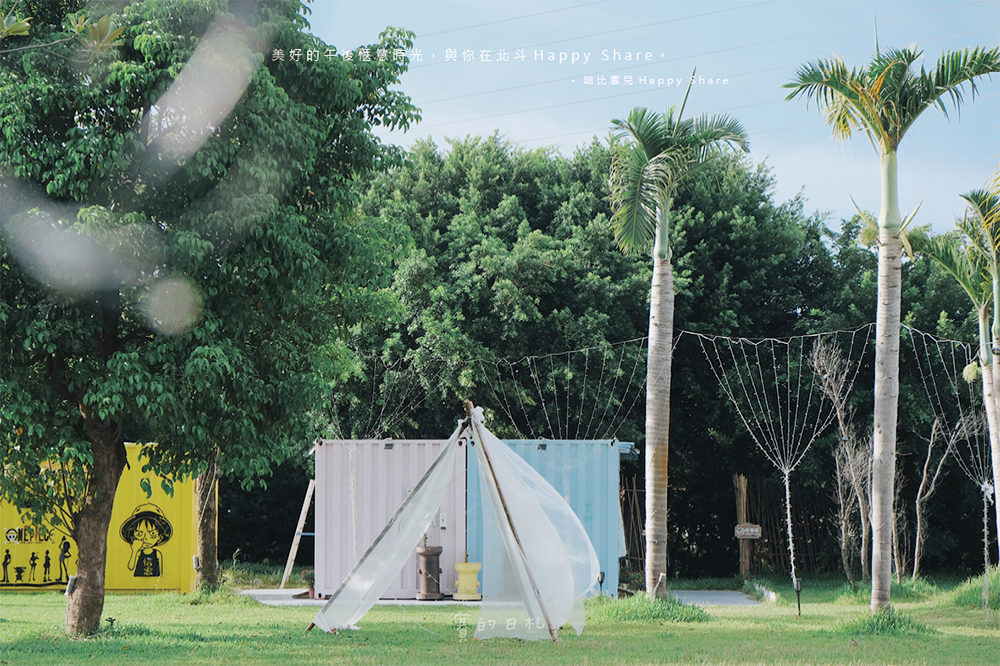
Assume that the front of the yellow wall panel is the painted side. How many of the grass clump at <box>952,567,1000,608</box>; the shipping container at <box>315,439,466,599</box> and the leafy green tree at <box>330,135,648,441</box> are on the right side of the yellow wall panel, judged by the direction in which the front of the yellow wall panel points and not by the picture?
0

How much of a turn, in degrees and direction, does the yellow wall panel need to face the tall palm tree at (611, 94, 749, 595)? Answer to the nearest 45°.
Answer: approximately 45° to its left

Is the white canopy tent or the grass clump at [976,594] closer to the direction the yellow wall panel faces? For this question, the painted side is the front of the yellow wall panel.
the white canopy tent

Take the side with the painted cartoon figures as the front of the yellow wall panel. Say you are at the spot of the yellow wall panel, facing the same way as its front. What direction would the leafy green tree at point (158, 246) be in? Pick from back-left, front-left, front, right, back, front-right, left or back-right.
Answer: front

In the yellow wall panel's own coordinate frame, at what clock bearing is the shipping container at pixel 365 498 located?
The shipping container is roughly at 10 o'clock from the yellow wall panel.

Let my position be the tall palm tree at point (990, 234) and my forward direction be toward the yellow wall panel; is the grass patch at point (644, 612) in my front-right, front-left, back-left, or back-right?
front-left

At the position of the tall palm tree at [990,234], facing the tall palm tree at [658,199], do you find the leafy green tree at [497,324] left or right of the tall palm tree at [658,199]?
right

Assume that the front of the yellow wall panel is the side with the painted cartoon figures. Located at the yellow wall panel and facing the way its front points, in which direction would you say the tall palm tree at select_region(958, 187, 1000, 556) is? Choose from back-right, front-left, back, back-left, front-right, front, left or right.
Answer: front-left

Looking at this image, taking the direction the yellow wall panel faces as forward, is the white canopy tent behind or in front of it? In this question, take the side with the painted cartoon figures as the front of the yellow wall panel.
in front

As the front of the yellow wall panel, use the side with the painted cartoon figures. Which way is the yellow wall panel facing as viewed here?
toward the camera

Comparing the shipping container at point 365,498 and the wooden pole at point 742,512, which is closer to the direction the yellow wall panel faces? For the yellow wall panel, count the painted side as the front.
the shipping container

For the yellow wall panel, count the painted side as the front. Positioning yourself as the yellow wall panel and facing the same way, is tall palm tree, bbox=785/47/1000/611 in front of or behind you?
in front

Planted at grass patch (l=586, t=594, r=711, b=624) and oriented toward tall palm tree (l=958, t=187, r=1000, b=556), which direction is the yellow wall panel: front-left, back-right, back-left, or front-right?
back-left

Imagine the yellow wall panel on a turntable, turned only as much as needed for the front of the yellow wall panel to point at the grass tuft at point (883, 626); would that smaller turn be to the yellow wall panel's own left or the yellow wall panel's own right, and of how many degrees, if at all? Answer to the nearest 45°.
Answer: approximately 45° to the yellow wall panel's own left
